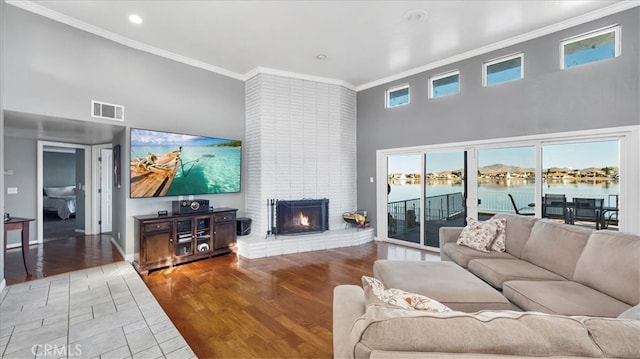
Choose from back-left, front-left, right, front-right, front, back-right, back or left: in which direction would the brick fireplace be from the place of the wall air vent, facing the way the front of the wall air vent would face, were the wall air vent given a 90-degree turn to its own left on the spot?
front-right

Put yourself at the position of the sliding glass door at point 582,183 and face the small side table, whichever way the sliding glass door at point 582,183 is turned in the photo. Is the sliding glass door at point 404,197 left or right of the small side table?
right

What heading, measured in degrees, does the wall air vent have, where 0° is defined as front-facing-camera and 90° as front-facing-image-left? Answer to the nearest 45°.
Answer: approximately 315°

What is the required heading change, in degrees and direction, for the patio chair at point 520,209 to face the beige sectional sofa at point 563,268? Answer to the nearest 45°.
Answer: approximately 90° to its right

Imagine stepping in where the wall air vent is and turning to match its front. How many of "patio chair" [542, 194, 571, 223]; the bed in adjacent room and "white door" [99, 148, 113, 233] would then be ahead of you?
1

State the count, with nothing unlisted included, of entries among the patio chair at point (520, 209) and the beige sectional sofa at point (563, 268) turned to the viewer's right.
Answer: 1

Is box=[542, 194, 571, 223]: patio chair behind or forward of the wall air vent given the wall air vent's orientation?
forward

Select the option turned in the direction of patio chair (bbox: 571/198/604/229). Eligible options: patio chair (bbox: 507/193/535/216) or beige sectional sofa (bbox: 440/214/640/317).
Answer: patio chair (bbox: 507/193/535/216)

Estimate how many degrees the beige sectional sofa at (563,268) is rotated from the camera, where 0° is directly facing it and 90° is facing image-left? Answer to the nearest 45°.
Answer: approximately 45°

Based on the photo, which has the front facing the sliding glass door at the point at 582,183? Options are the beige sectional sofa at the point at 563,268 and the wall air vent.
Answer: the wall air vent

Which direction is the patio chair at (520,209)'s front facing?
to the viewer's right

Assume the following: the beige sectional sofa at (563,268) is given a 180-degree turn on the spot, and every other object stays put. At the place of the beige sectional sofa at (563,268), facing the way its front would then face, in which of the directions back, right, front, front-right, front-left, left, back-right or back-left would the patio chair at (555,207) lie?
front-left

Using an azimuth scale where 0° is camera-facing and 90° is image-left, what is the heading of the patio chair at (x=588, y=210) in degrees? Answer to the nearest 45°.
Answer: approximately 225°
